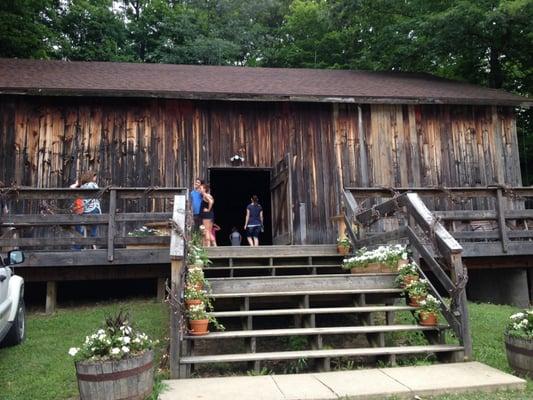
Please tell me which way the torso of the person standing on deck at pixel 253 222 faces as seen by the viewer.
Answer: away from the camera

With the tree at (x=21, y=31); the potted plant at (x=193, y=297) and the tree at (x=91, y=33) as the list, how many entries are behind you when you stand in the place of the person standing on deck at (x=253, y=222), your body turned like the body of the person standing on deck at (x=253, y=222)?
1

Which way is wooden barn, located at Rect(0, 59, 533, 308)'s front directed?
toward the camera

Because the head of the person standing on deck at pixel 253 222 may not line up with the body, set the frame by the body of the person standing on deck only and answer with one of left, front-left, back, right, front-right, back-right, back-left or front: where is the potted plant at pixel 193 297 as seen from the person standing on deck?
back

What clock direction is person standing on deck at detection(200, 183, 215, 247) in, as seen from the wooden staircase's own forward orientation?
The person standing on deck is roughly at 5 o'clock from the wooden staircase.

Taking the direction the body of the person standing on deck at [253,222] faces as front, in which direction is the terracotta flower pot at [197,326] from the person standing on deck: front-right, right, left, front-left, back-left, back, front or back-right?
back

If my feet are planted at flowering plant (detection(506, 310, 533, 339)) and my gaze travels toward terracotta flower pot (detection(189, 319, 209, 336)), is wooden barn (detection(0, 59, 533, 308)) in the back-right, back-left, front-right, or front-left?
front-right

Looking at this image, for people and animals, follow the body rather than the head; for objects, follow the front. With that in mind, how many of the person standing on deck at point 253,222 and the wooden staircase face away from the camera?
1
